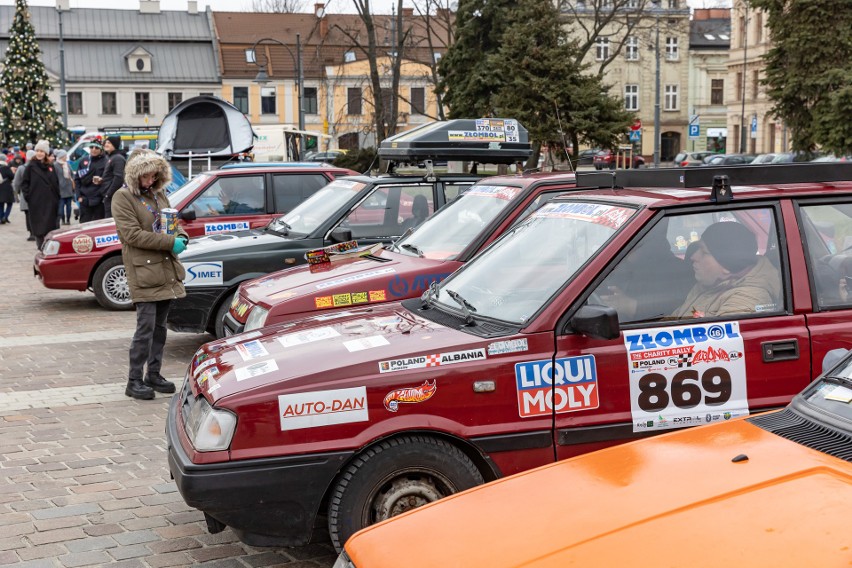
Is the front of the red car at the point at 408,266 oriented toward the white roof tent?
no

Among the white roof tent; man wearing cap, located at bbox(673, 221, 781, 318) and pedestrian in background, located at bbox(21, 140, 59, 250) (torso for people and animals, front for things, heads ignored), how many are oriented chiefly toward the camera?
2

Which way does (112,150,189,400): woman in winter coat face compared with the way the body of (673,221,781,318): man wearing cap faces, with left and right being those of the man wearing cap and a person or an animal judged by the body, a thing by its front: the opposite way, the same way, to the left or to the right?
the opposite way

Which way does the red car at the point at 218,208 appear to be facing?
to the viewer's left

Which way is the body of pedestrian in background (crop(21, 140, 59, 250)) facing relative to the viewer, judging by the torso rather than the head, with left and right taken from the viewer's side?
facing the viewer

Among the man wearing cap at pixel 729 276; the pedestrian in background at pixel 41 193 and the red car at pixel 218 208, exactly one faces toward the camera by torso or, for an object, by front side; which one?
the pedestrian in background

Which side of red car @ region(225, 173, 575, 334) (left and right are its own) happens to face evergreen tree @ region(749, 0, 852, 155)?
back

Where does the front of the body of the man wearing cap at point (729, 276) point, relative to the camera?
to the viewer's left
